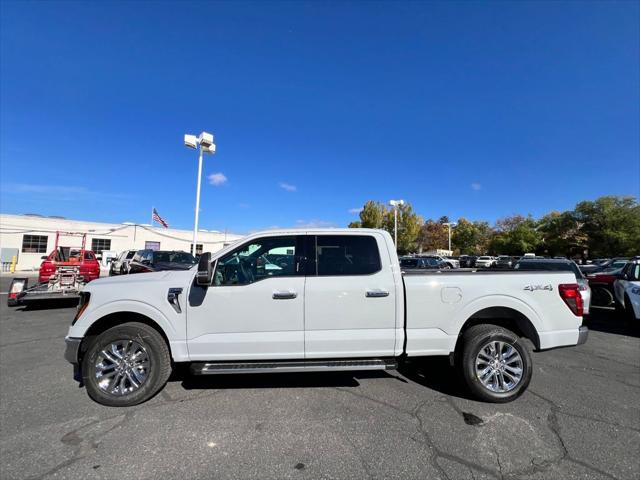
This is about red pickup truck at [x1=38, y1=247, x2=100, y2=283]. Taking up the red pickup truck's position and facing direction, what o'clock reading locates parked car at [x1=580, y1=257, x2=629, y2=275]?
The parked car is roughly at 4 o'clock from the red pickup truck.

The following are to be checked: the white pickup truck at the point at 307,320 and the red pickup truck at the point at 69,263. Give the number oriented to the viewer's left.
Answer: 1

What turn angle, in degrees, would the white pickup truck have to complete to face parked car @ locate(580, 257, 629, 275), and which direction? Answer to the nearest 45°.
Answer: approximately 135° to its right

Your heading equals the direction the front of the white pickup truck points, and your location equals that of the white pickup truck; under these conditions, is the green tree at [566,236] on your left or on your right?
on your right

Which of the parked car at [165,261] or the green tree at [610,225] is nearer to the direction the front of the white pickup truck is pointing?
the parked car

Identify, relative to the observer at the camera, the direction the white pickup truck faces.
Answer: facing to the left of the viewer

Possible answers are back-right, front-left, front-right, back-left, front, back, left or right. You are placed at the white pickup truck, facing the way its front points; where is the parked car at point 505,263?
back-right

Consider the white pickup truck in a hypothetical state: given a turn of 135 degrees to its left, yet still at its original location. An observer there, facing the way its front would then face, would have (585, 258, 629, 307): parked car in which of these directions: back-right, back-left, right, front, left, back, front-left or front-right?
left

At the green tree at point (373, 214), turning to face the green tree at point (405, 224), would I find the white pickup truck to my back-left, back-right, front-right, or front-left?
back-right

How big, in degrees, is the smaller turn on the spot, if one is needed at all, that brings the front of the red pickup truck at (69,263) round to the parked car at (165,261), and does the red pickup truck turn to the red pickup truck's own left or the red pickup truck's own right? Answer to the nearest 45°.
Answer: approximately 90° to the red pickup truck's own right
